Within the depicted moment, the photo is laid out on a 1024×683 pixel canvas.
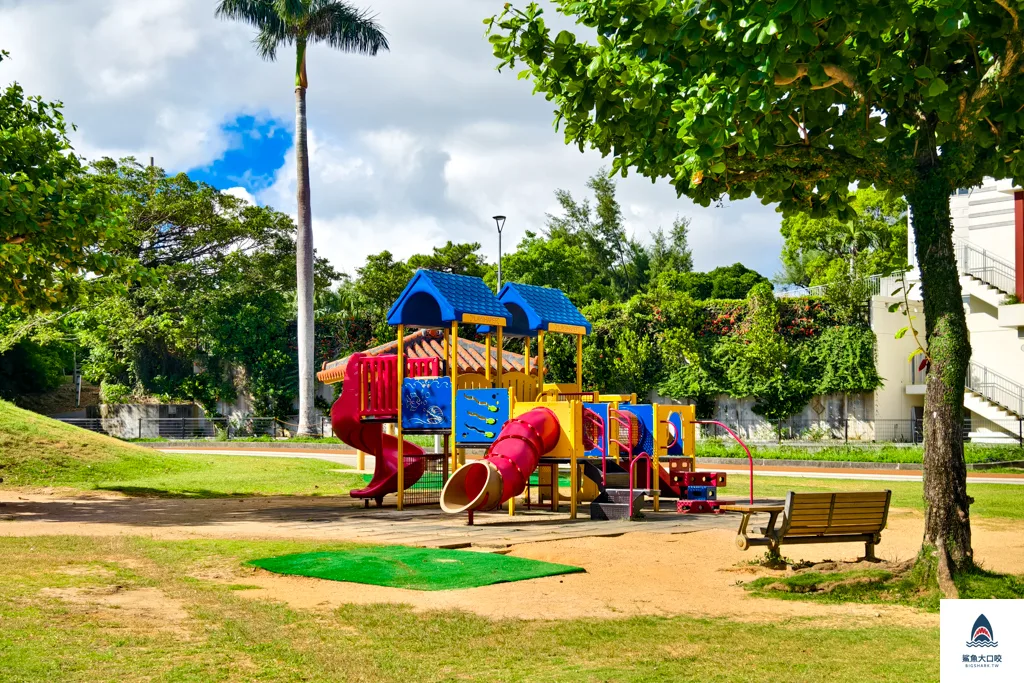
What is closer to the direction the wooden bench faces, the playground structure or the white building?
the playground structure

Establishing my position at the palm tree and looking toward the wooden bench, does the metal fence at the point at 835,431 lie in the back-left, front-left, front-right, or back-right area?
front-left

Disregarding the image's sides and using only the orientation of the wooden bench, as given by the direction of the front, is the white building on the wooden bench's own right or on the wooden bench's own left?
on the wooden bench's own right

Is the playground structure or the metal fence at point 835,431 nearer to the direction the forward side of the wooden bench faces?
the playground structure

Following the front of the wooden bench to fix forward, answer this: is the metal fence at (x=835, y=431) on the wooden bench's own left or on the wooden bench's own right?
on the wooden bench's own right

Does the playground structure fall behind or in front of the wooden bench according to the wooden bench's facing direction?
in front
